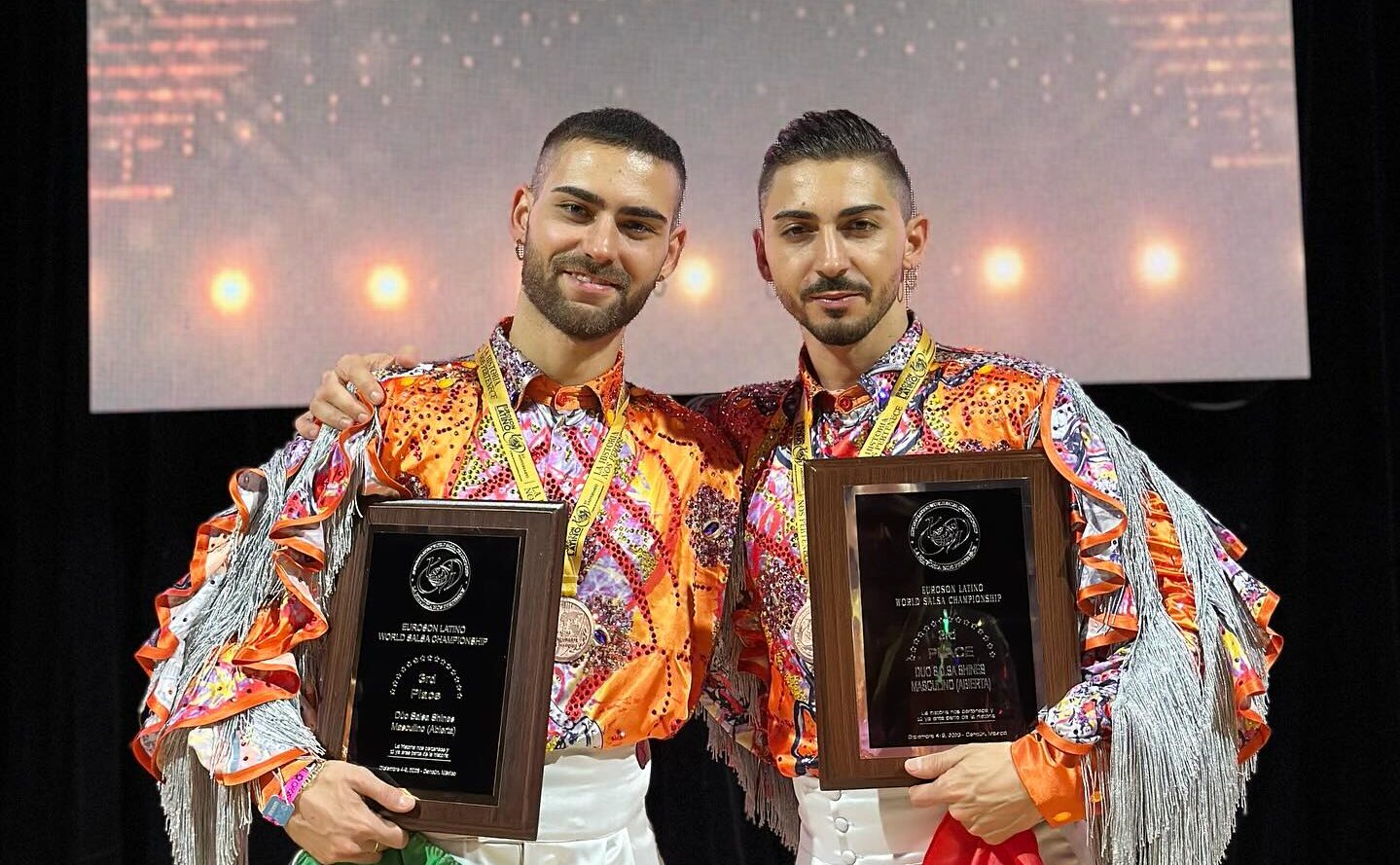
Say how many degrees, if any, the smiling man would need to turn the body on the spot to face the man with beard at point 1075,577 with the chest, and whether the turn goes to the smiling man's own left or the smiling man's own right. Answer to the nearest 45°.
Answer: approximately 90° to the smiling man's own left

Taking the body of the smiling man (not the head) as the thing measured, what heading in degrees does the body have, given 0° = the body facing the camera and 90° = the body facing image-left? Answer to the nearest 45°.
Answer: approximately 0°
